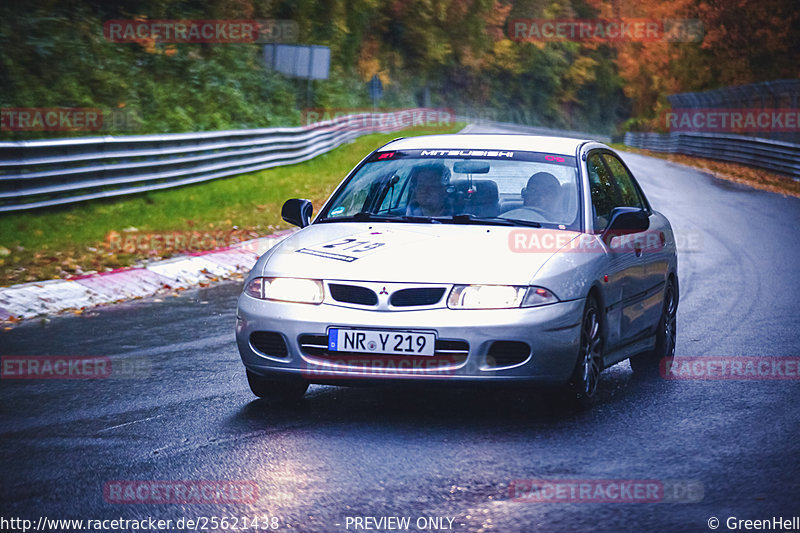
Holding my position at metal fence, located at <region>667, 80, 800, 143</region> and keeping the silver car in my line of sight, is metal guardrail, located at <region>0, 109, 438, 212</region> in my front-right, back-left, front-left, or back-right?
front-right

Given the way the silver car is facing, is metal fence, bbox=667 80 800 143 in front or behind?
behind

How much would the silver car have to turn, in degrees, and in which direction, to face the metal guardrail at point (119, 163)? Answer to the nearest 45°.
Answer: approximately 90° to its right

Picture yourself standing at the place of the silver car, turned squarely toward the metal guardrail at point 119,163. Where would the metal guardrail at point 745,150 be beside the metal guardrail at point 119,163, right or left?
right
